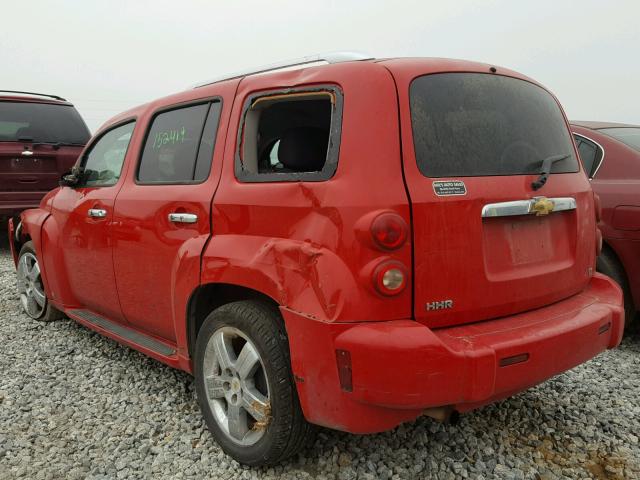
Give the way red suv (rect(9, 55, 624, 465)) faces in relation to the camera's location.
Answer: facing away from the viewer and to the left of the viewer

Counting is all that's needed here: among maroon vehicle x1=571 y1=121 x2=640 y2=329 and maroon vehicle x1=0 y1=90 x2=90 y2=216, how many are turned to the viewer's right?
0

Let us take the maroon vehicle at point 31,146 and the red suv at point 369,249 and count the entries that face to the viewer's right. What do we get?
0

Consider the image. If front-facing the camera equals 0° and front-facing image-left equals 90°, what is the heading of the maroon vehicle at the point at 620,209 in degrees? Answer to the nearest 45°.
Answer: approximately 135°

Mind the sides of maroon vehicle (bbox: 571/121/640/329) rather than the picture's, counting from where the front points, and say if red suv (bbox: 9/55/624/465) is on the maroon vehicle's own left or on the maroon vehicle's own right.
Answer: on the maroon vehicle's own left

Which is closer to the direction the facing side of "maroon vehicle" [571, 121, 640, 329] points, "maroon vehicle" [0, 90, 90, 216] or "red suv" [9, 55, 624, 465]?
the maroon vehicle

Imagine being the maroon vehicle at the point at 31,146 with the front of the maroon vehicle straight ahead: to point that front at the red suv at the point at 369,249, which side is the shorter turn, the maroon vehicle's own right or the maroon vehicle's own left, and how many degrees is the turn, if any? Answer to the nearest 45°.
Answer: approximately 180°

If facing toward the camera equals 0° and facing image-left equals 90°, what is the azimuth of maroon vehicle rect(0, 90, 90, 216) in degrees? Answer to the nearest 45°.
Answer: approximately 180°

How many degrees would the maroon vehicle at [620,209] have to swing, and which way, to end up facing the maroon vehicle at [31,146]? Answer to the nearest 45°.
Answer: approximately 45° to its left

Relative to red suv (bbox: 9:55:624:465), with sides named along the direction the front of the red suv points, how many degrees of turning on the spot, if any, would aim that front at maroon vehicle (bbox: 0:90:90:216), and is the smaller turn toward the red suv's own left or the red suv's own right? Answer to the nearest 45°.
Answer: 0° — it already faces it

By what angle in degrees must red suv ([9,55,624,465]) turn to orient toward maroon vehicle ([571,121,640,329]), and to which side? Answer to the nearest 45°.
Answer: approximately 90° to its right
